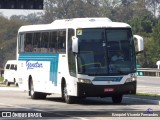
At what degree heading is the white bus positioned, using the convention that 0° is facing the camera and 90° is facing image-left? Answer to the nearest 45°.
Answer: approximately 315°
